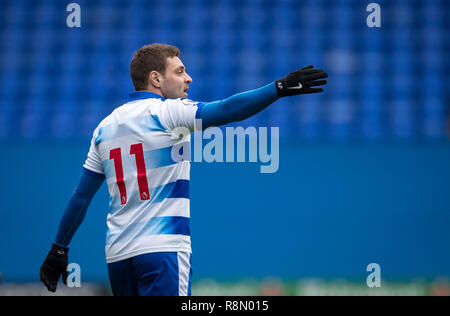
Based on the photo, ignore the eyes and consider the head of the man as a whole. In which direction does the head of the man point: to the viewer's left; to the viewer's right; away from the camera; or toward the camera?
to the viewer's right

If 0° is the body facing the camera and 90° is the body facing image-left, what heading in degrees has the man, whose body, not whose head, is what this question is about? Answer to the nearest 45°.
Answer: approximately 225°
